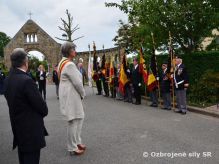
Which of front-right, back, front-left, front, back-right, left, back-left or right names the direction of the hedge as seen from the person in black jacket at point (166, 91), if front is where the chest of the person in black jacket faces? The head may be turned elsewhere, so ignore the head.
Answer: back

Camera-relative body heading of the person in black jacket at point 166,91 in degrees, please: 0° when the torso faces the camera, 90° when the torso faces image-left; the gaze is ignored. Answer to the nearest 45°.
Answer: approximately 45°

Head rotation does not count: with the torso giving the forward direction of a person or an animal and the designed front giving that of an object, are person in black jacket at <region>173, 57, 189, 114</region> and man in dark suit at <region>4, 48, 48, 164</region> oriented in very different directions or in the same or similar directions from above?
very different directions

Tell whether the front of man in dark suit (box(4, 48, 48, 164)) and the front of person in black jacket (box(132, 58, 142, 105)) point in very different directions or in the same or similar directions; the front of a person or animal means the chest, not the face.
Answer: very different directions

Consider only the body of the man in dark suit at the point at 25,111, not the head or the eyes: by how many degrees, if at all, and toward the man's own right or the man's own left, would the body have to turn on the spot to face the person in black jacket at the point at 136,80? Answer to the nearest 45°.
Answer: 0° — they already face them

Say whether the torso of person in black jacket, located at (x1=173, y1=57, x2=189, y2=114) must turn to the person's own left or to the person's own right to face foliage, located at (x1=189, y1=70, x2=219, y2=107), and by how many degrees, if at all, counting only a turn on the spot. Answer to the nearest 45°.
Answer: approximately 180°

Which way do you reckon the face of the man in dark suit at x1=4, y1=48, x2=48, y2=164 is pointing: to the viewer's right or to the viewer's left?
to the viewer's right
